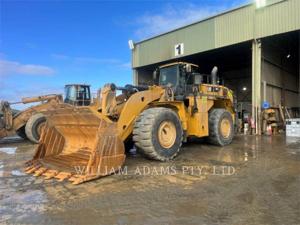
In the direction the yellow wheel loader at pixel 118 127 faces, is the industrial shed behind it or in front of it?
behind

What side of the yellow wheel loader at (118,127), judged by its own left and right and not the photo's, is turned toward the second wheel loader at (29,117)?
right

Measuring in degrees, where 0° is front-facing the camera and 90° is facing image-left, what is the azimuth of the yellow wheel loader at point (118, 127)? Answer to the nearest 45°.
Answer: approximately 45°
